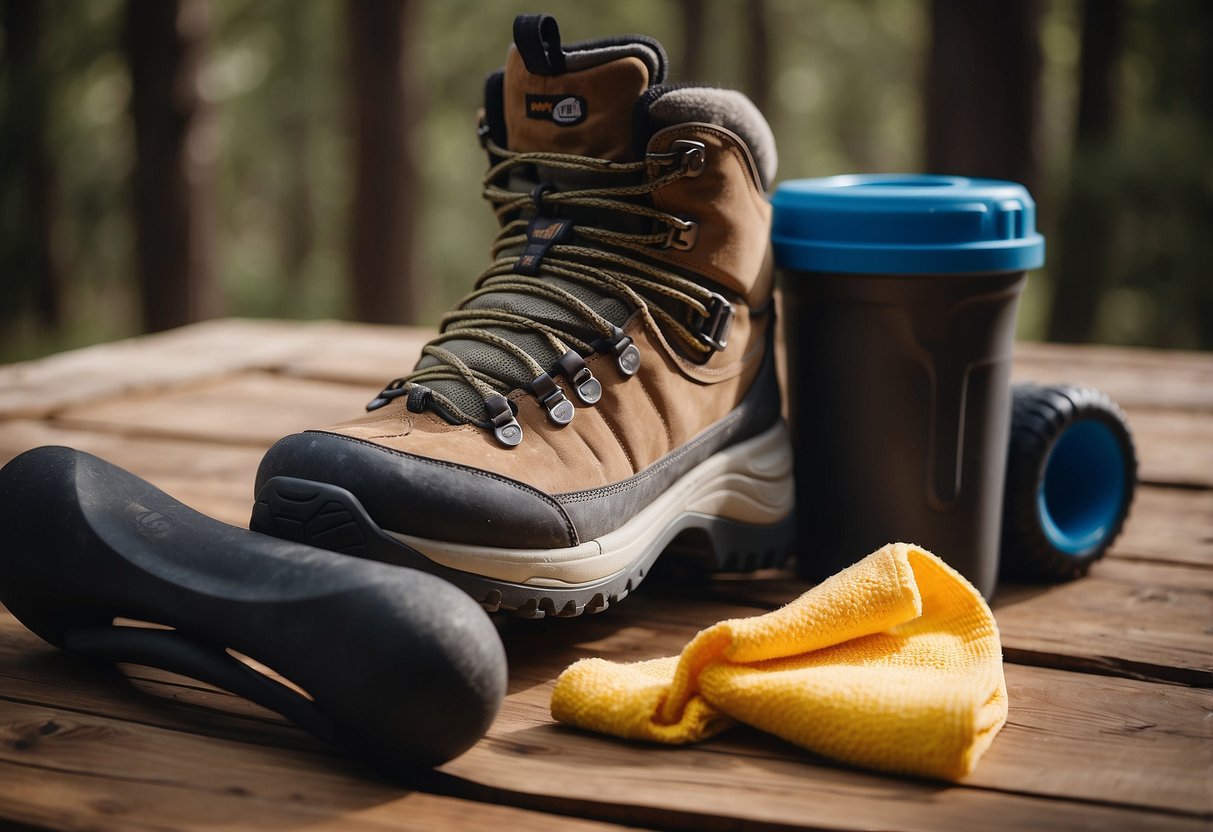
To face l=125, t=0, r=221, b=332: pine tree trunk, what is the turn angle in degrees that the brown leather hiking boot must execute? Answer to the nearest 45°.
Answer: approximately 135° to its right

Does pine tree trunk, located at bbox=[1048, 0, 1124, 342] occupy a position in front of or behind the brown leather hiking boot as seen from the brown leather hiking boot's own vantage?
behind

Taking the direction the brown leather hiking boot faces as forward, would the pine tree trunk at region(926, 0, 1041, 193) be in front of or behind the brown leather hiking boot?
behind

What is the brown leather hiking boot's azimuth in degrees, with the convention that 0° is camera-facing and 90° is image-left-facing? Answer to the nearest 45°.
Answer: approximately 45°

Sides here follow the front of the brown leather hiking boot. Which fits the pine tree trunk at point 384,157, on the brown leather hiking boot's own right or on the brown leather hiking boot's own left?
on the brown leather hiking boot's own right
